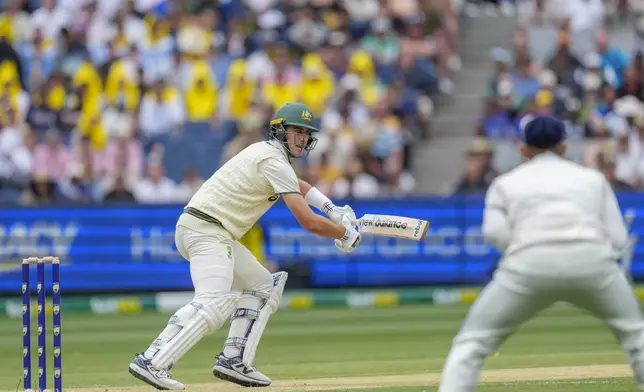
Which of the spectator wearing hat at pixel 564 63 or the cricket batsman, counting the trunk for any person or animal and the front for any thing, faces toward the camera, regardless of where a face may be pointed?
the spectator wearing hat

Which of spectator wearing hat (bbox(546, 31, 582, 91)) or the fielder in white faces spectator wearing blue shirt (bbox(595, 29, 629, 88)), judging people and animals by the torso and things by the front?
the fielder in white

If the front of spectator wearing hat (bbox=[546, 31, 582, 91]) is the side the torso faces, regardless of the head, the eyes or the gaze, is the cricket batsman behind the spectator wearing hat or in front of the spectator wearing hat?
in front

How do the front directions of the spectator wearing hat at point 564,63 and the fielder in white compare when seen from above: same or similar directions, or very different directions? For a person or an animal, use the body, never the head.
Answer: very different directions

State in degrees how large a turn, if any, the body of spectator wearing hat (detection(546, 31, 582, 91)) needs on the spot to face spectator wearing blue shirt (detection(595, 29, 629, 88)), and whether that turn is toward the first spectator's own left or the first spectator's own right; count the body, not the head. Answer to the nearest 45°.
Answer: approximately 90° to the first spectator's own left

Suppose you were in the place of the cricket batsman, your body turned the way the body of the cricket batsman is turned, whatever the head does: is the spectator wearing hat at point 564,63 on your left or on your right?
on your left

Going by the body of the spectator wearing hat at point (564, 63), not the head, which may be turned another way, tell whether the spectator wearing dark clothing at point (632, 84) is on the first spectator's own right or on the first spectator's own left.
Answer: on the first spectator's own left

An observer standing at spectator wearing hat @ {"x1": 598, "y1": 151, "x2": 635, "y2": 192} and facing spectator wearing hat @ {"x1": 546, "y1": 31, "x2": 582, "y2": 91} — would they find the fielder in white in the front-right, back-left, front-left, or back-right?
back-left

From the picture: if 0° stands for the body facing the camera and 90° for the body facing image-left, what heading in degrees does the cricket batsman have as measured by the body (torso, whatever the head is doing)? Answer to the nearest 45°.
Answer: approximately 270°

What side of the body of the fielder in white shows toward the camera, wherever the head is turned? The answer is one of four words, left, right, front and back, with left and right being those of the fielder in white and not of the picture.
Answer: back

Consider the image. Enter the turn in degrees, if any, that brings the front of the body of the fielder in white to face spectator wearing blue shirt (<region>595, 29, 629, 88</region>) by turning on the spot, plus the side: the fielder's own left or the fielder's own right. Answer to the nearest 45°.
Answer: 0° — they already face them

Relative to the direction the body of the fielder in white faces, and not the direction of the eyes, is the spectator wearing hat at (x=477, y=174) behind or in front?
in front

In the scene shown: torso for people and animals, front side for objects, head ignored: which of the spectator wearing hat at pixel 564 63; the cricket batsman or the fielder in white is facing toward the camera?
the spectator wearing hat

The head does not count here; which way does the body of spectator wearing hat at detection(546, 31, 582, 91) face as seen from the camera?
toward the camera
